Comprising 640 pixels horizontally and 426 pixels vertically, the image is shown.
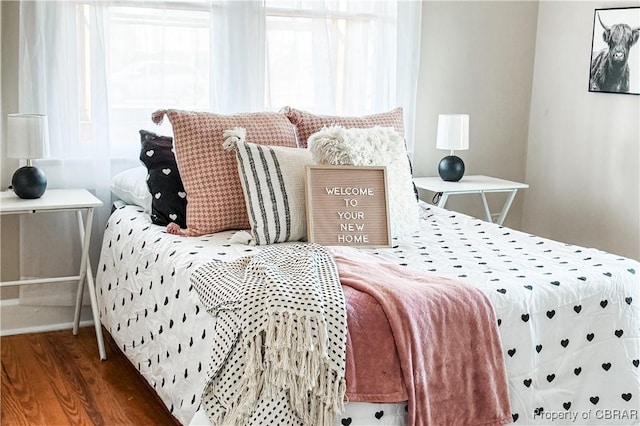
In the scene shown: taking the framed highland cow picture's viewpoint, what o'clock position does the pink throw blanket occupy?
The pink throw blanket is roughly at 11 o'clock from the framed highland cow picture.

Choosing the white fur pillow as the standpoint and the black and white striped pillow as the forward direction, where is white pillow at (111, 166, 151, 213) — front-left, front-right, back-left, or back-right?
front-right

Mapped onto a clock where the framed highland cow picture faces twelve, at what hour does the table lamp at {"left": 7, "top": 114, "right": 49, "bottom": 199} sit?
The table lamp is roughly at 12 o'clock from the framed highland cow picture.

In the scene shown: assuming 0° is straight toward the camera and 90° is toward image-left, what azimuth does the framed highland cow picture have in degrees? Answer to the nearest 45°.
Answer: approximately 45°

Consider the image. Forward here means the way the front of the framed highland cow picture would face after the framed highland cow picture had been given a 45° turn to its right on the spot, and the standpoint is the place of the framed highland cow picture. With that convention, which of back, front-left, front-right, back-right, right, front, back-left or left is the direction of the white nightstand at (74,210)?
front-left

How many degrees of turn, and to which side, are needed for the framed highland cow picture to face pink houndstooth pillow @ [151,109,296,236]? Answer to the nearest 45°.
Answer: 0° — it already faces it

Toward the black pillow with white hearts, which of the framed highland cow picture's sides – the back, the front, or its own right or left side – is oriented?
front

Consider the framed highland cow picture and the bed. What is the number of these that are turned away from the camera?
0

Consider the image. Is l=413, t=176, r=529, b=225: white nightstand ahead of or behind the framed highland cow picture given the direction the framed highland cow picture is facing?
ahead

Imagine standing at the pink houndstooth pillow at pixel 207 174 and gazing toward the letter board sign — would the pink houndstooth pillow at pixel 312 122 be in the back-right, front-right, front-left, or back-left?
front-left

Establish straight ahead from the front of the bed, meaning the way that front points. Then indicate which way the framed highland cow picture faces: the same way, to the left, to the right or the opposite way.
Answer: to the right

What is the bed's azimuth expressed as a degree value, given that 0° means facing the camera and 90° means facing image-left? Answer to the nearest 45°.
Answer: approximately 315°

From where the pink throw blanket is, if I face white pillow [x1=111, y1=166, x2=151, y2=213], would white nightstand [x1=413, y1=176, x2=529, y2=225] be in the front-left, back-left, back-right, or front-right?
front-right

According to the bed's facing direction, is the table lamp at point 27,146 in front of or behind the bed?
behind

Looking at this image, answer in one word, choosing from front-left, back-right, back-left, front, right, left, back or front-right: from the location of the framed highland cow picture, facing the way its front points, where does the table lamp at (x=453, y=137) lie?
front
